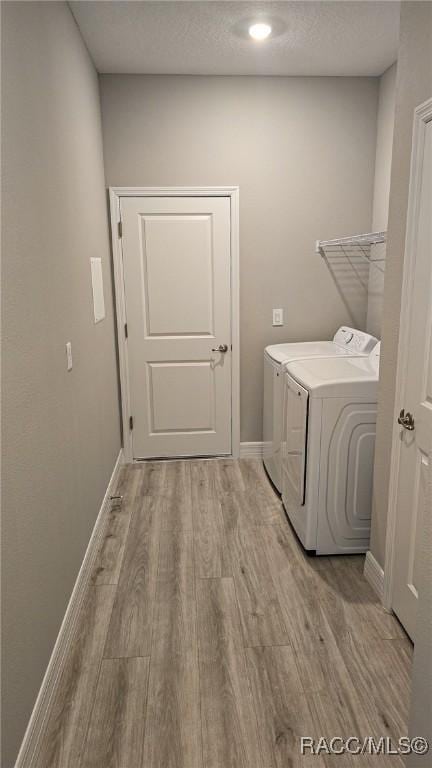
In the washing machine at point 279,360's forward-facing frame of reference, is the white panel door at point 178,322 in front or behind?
in front

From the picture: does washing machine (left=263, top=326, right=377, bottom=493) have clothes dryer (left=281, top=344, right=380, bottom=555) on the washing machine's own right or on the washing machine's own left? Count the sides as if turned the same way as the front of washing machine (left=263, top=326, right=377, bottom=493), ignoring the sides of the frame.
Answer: on the washing machine's own left

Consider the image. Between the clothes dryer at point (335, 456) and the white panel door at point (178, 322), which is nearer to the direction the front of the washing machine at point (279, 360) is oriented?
the white panel door

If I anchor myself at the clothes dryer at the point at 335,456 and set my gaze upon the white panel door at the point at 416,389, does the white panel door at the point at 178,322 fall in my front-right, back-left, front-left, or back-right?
back-right

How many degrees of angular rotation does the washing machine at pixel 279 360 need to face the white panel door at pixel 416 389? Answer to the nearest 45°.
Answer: approximately 135° to its left

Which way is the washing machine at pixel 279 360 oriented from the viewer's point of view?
to the viewer's left
